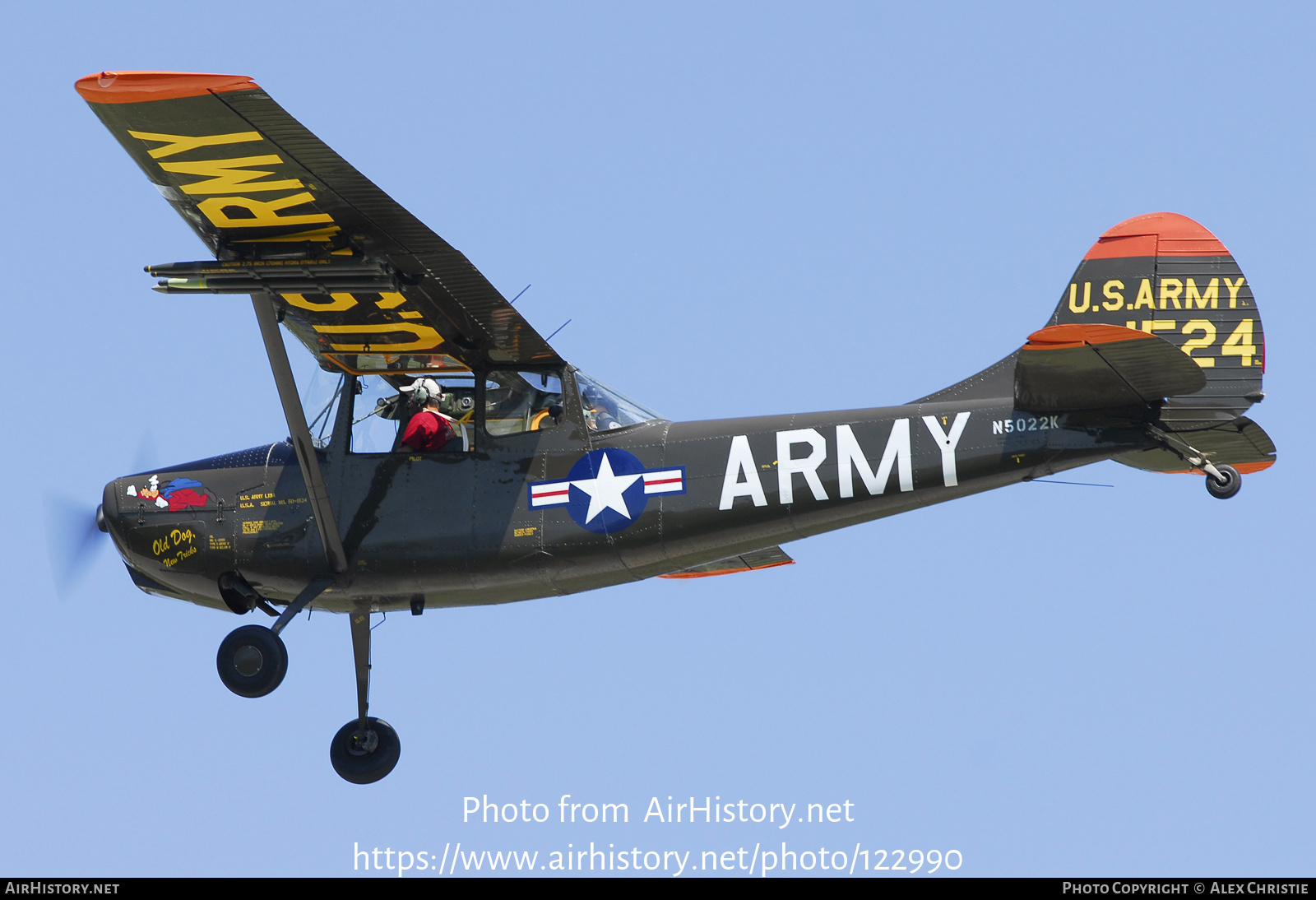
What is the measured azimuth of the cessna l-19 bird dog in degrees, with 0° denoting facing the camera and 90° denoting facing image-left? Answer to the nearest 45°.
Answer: approximately 90°
